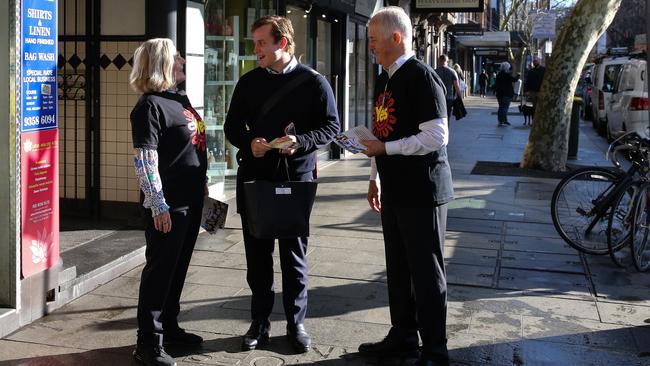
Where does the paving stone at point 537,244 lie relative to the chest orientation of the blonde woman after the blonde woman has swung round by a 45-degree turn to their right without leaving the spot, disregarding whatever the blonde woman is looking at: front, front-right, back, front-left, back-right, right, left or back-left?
left

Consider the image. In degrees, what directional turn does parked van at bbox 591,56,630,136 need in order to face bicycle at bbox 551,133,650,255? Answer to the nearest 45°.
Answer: approximately 180°

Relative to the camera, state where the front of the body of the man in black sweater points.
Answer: toward the camera

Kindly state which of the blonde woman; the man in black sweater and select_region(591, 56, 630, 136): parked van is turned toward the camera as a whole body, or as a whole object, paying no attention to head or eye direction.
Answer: the man in black sweater

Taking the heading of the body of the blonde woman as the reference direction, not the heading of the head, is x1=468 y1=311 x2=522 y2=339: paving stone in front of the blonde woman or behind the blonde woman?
in front

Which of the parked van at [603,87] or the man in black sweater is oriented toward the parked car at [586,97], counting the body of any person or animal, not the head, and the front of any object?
the parked van at [603,87]

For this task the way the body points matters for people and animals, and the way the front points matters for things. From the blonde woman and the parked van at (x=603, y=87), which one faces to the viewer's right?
the blonde woman

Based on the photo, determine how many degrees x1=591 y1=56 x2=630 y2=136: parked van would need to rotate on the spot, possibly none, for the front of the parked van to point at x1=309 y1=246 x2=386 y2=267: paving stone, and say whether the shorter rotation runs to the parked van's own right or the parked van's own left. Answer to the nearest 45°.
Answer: approximately 180°

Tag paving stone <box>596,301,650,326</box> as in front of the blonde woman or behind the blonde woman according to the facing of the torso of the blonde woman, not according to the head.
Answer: in front

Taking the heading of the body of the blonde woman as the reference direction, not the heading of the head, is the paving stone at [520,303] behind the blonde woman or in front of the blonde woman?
in front

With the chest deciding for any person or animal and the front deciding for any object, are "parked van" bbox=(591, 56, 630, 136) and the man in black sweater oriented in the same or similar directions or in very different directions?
very different directions

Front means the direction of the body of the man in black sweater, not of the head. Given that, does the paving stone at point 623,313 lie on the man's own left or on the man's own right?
on the man's own left

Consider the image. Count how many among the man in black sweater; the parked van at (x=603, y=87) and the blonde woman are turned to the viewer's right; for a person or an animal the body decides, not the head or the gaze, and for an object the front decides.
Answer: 1

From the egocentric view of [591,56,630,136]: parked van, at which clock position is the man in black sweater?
The man in black sweater is roughly at 6 o'clock from the parked van.

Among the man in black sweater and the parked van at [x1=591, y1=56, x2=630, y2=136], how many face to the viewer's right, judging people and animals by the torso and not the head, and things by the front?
0
